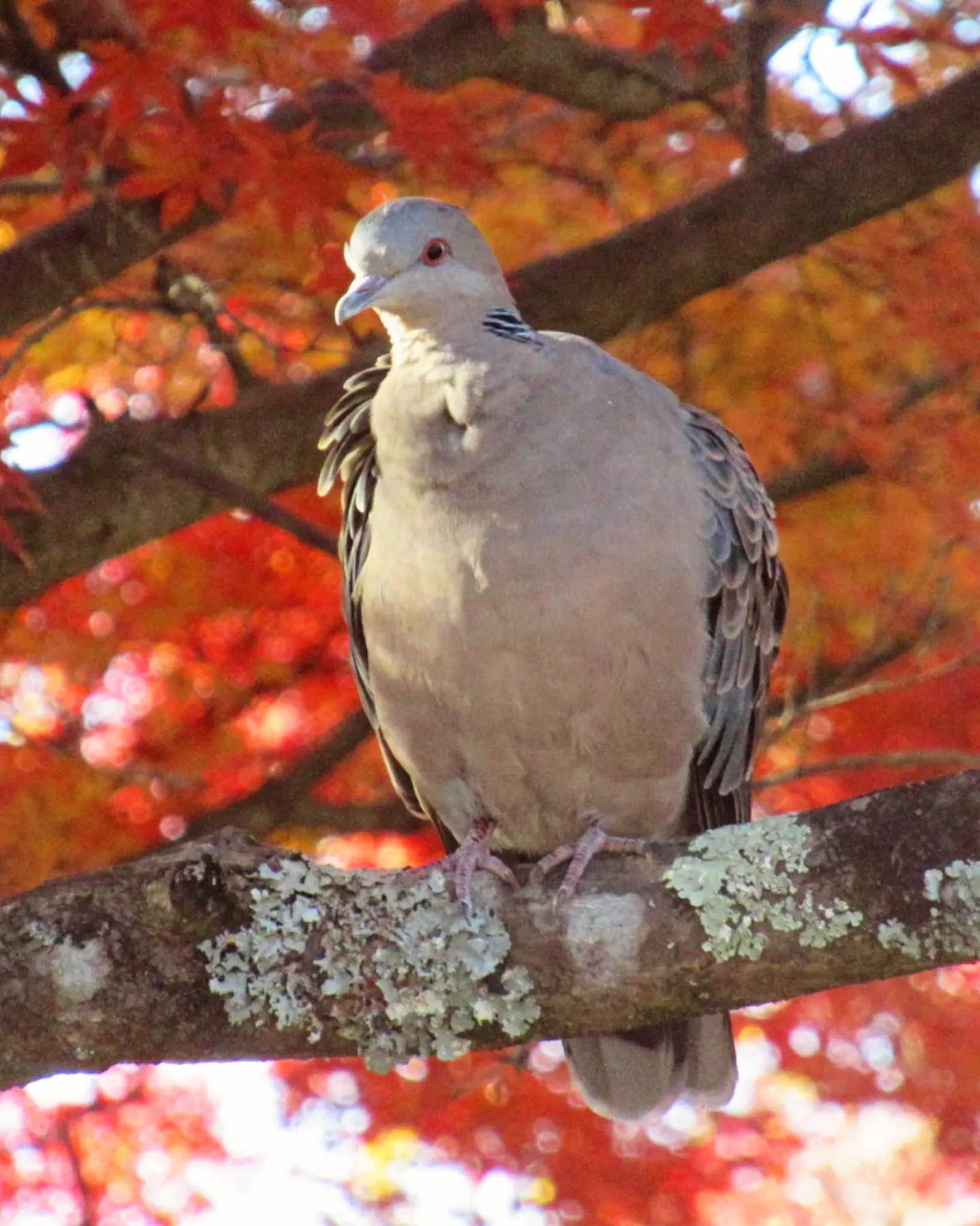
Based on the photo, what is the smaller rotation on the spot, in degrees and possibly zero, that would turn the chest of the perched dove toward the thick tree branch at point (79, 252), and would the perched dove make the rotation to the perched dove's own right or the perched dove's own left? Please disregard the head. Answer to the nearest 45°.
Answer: approximately 90° to the perched dove's own right

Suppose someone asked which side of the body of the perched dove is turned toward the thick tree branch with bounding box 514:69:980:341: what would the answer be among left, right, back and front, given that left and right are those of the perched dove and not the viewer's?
back

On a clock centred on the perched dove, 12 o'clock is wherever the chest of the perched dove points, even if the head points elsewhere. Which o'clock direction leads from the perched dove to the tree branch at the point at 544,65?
The tree branch is roughly at 5 o'clock from the perched dove.

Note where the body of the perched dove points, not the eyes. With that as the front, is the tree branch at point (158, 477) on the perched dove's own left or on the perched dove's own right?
on the perched dove's own right

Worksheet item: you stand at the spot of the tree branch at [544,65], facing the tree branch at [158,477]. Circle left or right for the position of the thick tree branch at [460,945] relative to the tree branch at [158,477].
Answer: left

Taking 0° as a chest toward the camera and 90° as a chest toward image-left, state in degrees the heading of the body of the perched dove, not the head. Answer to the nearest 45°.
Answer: approximately 45°
